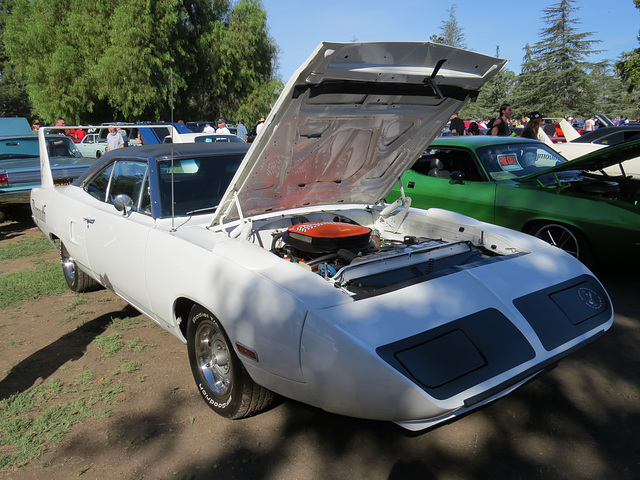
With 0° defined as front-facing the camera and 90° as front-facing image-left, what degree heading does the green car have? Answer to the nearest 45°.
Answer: approximately 315°

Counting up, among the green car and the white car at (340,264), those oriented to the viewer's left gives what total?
0

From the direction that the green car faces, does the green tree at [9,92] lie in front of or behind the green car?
behind

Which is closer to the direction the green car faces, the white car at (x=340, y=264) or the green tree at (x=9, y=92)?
the white car

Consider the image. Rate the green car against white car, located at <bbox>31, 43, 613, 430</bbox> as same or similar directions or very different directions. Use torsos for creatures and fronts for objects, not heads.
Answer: same or similar directions

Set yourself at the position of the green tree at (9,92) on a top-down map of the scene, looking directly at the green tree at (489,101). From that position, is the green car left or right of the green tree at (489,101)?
right

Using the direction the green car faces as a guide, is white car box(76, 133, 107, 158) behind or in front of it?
behind

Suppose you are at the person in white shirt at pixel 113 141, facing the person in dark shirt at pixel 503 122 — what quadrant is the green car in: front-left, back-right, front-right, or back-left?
front-right

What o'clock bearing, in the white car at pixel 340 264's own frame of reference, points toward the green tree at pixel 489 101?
The green tree is roughly at 8 o'clock from the white car.

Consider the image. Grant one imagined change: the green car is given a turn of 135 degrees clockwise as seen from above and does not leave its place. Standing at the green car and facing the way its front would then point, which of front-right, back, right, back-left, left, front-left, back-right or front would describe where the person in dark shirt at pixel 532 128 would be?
right

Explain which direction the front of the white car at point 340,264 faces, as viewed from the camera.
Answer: facing the viewer and to the right of the viewer

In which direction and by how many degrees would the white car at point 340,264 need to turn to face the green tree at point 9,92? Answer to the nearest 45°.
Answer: approximately 180°

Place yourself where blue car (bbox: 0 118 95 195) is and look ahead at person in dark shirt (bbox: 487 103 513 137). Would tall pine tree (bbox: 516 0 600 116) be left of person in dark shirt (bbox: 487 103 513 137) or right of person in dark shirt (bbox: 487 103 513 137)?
left

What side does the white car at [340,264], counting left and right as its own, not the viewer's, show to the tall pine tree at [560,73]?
left
